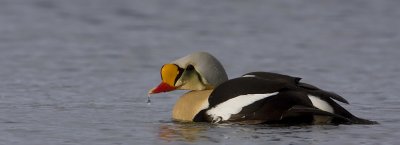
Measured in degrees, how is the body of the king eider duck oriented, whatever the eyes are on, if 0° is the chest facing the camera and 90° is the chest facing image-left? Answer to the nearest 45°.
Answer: approximately 90°
